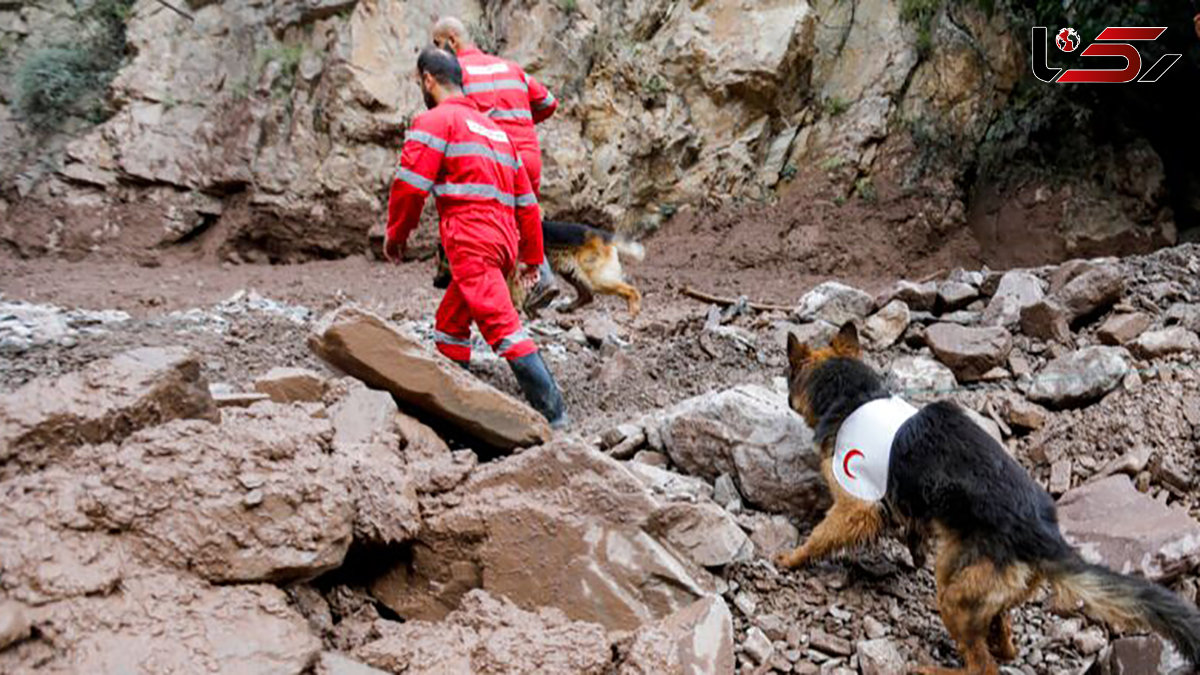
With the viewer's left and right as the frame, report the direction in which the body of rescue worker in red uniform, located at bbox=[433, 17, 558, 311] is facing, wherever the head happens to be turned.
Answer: facing away from the viewer and to the left of the viewer

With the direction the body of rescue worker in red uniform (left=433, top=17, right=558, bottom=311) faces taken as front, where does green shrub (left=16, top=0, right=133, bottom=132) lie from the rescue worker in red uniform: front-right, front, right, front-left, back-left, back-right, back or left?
front

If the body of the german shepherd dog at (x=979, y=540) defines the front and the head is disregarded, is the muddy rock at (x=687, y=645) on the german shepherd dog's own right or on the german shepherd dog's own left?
on the german shepherd dog's own left

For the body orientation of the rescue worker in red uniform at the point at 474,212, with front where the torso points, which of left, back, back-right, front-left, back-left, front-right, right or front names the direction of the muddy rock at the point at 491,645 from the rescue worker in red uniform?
back-left

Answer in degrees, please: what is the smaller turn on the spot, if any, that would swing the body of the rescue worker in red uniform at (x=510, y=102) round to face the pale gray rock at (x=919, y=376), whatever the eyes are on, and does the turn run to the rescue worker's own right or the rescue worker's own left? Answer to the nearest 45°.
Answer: approximately 180°

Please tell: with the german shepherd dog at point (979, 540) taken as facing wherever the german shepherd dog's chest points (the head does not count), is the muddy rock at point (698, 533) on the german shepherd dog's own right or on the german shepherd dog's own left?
on the german shepherd dog's own left

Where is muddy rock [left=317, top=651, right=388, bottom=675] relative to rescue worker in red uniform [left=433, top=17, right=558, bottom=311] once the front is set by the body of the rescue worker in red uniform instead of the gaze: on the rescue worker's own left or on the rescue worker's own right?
on the rescue worker's own left

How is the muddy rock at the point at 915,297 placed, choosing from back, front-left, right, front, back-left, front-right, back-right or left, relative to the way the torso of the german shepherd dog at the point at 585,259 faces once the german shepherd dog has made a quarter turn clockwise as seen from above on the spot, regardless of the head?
right

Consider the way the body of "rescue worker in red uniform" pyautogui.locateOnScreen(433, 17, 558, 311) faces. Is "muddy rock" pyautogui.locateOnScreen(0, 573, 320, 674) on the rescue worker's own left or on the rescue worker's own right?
on the rescue worker's own left

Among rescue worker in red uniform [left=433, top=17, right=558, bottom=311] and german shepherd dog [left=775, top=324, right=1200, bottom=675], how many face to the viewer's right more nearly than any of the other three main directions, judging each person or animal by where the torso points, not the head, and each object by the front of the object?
0

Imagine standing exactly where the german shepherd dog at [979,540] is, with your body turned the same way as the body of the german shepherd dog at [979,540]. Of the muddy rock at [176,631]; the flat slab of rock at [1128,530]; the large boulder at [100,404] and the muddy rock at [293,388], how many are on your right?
1

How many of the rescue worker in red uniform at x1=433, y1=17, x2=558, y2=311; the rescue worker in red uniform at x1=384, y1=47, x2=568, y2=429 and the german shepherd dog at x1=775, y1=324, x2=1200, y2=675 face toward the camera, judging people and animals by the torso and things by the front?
0

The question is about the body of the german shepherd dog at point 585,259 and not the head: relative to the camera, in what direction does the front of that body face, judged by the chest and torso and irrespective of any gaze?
to the viewer's left

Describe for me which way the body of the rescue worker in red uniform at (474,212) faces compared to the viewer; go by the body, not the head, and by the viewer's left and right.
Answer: facing away from the viewer and to the left of the viewer

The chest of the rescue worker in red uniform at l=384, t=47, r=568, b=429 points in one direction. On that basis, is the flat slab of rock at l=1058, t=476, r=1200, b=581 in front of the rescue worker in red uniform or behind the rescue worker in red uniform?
behind

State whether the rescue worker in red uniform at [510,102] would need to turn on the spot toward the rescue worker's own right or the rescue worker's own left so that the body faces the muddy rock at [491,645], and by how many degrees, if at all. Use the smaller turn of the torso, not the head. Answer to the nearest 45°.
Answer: approximately 135° to the rescue worker's own left

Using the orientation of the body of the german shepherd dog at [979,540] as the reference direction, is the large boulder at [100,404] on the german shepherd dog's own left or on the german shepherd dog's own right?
on the german shepherd dog's own left
